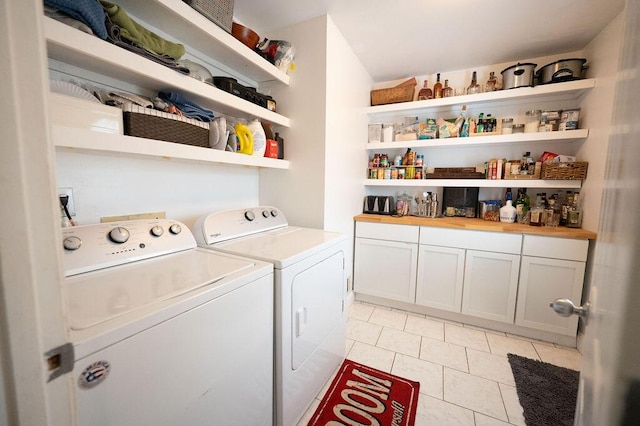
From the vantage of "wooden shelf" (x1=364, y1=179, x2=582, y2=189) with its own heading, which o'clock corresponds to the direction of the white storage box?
The white storage box is roughly at 1 o'clock from the wooden shelf.

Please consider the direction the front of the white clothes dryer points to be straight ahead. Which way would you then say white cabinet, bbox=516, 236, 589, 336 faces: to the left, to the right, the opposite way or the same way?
to the right

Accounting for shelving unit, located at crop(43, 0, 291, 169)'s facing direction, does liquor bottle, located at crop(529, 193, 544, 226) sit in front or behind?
in front

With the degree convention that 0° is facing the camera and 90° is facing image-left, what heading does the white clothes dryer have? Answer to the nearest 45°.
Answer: approximately 315°

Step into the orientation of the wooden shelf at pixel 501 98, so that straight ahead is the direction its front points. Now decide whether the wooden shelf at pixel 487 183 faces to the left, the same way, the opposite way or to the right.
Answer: the same way

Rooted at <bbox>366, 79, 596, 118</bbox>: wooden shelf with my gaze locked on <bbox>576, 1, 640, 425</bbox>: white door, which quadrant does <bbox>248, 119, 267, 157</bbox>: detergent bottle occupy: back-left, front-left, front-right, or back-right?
front-right

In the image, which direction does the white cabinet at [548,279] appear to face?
toward the camera

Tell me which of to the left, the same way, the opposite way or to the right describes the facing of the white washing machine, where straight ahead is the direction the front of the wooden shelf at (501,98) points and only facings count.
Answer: to the left

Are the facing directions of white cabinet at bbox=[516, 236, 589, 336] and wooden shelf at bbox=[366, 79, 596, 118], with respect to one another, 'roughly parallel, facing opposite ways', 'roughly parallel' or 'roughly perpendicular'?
roughly parallel

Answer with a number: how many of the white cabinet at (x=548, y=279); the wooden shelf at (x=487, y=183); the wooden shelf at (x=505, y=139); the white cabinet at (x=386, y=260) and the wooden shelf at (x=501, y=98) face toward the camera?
5

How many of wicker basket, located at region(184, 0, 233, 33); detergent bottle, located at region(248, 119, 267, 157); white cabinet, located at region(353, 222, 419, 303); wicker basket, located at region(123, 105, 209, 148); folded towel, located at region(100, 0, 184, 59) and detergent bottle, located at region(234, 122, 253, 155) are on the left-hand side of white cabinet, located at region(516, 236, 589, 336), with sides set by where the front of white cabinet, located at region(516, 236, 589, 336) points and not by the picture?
0

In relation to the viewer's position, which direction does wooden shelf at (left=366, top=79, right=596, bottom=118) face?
facing the viewer

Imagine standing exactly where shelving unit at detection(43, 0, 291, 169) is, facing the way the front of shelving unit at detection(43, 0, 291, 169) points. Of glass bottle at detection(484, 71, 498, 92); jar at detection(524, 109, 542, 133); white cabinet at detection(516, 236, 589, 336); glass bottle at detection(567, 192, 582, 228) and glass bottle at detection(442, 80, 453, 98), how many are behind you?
0

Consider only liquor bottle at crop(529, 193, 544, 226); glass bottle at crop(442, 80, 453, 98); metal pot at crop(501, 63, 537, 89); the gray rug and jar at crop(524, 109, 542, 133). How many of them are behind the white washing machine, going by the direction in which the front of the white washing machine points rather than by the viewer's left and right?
0

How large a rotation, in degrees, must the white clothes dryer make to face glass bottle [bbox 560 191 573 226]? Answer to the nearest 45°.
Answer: approximately 45° to its left

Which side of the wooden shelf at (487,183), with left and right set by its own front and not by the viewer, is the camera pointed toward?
front

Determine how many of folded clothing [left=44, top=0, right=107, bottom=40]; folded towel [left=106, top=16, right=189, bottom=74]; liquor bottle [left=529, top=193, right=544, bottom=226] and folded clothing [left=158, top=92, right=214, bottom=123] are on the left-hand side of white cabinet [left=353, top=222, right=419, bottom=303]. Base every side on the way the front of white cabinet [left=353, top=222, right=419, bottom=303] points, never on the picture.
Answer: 1

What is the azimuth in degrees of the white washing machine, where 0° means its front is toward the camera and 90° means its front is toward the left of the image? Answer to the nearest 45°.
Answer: approximately 315°

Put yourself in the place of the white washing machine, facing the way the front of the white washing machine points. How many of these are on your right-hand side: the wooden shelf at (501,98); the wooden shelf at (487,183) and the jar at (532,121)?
0

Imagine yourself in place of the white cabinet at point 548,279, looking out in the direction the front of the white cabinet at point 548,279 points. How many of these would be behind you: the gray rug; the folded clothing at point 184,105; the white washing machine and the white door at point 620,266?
0

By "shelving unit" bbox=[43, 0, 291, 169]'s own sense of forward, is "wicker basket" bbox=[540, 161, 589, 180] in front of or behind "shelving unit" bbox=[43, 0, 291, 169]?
in front

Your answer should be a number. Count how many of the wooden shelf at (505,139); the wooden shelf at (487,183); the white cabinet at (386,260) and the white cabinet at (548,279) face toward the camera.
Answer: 4

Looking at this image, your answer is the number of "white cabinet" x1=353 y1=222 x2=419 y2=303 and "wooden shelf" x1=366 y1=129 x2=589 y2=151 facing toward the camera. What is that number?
2
